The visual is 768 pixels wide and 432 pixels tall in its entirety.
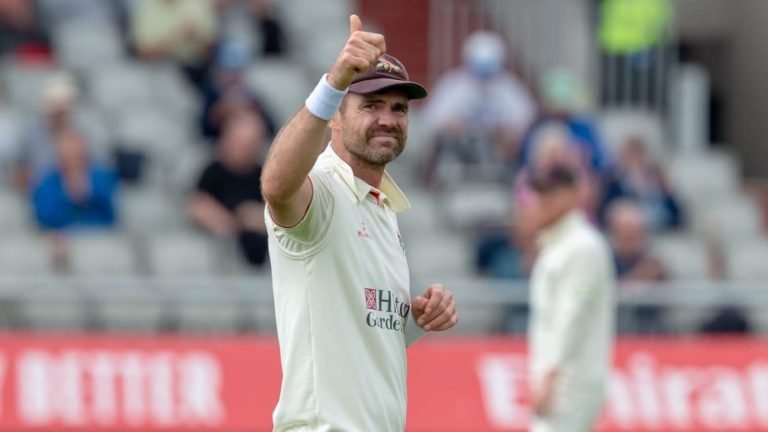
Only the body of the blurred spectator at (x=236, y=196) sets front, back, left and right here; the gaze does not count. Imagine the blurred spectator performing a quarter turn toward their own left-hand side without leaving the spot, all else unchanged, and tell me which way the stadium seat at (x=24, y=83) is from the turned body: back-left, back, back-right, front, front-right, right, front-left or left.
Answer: back-left

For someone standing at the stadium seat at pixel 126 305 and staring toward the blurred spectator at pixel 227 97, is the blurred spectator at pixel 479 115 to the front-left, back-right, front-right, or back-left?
front-right

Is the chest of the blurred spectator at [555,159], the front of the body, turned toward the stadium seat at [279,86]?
no

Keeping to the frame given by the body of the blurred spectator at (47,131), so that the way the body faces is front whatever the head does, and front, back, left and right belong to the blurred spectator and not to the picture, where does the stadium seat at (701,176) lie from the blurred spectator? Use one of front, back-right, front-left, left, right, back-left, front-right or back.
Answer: left

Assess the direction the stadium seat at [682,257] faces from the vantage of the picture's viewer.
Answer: facing the viewer

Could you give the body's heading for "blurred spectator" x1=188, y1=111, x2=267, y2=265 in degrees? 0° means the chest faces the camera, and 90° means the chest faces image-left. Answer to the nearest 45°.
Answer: approximately 0°

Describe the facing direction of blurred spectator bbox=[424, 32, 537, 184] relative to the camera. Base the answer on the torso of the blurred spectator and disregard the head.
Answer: toward the camera

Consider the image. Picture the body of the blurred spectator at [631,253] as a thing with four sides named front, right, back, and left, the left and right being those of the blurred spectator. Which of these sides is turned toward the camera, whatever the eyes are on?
front

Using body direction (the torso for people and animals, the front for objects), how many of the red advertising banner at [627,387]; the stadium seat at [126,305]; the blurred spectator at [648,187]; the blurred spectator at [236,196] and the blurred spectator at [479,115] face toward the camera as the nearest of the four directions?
5

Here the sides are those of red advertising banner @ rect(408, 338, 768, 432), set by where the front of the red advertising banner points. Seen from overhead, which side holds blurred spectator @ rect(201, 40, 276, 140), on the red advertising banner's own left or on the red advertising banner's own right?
on the red advertising banner's own right

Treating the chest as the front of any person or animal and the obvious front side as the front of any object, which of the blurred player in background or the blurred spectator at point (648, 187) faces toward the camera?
the blurred spectator

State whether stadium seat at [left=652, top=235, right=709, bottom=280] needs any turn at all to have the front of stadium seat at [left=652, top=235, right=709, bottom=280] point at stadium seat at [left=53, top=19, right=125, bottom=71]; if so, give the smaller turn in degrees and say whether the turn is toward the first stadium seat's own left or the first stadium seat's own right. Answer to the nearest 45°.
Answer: approximately 90° to the first stadium seat's own right

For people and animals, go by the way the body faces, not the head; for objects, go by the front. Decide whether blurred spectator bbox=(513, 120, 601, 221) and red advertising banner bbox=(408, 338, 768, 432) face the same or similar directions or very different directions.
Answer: same or similar directions

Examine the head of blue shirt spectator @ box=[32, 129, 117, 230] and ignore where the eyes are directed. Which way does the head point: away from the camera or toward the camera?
toward the camera
